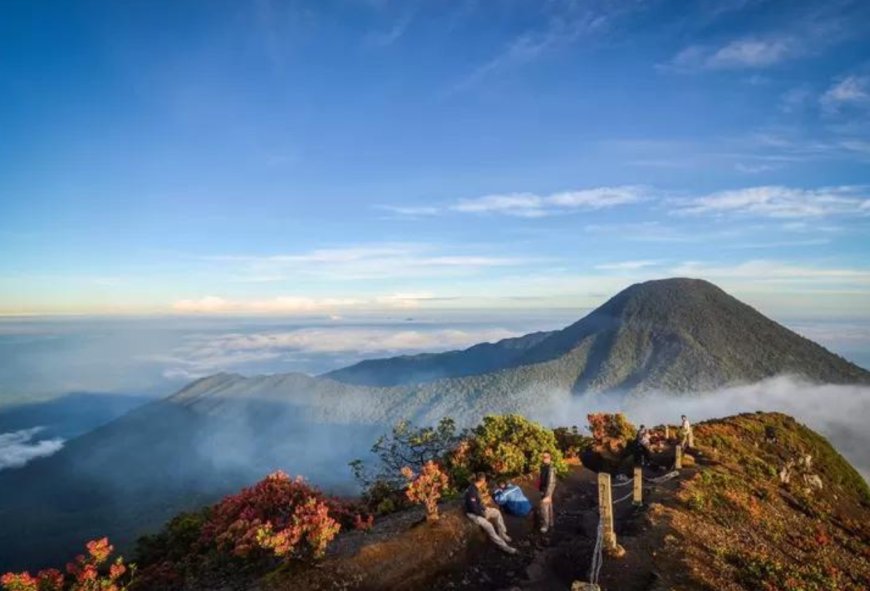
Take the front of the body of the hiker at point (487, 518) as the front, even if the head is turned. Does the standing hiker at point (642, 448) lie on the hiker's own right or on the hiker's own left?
on the hiker's own left

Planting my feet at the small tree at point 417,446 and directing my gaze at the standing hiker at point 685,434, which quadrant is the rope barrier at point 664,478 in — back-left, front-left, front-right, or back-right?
front-right

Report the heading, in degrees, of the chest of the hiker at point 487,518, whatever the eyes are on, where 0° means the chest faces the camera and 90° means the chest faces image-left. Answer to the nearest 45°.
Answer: approximately 270°

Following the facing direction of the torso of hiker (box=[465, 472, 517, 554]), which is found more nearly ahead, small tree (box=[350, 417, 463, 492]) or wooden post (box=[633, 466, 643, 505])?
the wooden post

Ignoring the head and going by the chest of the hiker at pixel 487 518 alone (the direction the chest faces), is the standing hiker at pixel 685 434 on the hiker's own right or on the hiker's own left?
on the hiker's own left

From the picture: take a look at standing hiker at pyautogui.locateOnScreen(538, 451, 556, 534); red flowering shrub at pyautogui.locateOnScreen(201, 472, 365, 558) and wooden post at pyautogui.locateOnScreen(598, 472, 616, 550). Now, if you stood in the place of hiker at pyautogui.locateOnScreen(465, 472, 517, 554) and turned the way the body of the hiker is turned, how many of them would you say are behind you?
1

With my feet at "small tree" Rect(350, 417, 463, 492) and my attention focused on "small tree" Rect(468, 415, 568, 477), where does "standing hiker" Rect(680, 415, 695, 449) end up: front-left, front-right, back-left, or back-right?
front-left

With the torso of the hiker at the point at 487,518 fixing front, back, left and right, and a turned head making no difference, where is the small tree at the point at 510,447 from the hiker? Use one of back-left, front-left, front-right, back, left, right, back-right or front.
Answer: left

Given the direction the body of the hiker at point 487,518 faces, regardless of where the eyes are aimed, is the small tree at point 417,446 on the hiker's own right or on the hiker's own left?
on the hiker's own left

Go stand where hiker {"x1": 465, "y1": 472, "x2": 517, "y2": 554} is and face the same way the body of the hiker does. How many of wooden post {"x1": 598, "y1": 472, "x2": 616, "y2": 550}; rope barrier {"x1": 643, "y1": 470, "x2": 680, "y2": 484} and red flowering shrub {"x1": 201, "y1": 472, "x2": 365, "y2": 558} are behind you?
1

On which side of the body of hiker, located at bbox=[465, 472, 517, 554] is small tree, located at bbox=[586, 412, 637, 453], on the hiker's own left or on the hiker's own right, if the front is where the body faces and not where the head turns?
on the hiker's own left
